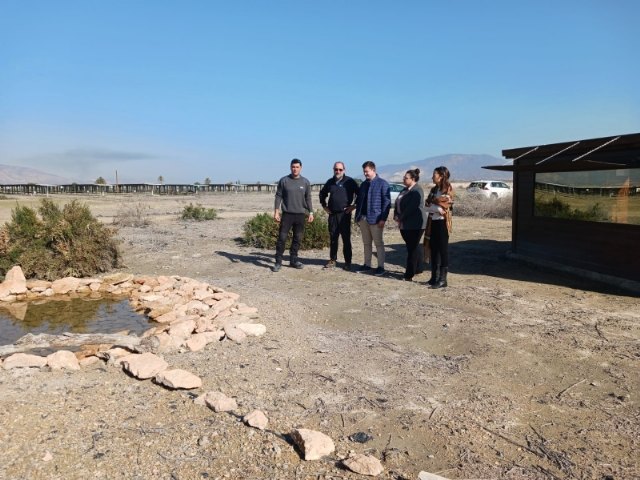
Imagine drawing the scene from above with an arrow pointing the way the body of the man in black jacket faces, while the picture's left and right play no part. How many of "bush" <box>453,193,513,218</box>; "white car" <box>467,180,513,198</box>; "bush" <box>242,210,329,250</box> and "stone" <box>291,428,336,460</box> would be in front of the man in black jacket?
1

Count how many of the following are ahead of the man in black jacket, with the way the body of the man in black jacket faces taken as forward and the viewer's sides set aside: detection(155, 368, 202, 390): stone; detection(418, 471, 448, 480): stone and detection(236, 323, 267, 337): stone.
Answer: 3

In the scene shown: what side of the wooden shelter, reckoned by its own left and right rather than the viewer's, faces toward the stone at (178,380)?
front

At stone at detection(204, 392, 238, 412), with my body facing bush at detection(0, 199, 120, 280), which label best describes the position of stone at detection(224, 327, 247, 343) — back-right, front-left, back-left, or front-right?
front-right

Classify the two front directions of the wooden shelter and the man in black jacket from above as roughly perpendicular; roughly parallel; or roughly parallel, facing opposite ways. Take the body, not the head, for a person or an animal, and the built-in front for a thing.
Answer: roughly perpendicular

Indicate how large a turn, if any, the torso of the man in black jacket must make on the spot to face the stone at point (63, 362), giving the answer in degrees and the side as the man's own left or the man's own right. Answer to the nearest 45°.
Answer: approximately 45° to the man's own right

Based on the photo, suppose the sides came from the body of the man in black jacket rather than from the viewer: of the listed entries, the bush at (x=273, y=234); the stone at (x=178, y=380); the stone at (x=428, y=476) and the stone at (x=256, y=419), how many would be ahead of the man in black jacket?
3

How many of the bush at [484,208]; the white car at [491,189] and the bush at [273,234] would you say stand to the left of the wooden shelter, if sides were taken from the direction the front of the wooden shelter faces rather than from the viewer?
0

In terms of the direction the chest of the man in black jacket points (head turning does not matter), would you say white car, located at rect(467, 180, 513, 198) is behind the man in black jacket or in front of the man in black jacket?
behind

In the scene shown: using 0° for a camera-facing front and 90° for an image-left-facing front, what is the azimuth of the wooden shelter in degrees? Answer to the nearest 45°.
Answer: approximately 45°

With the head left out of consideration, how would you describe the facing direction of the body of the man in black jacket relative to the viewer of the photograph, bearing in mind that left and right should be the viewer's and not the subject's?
facing the viewer

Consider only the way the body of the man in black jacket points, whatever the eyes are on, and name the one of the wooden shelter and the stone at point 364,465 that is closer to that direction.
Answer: the stone

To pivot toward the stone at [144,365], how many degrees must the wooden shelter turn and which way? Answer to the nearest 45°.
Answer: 0° — it already faces it

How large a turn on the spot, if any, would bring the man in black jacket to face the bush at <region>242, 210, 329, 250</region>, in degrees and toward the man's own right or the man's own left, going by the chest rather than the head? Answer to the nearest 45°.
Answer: approximately 135° to the man's own right

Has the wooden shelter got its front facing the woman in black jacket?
yes

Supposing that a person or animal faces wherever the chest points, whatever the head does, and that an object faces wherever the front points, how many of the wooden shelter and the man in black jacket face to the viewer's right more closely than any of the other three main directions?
0

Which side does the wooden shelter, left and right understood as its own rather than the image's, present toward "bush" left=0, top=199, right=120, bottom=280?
front

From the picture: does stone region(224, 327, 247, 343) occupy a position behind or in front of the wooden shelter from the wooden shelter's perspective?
in front
